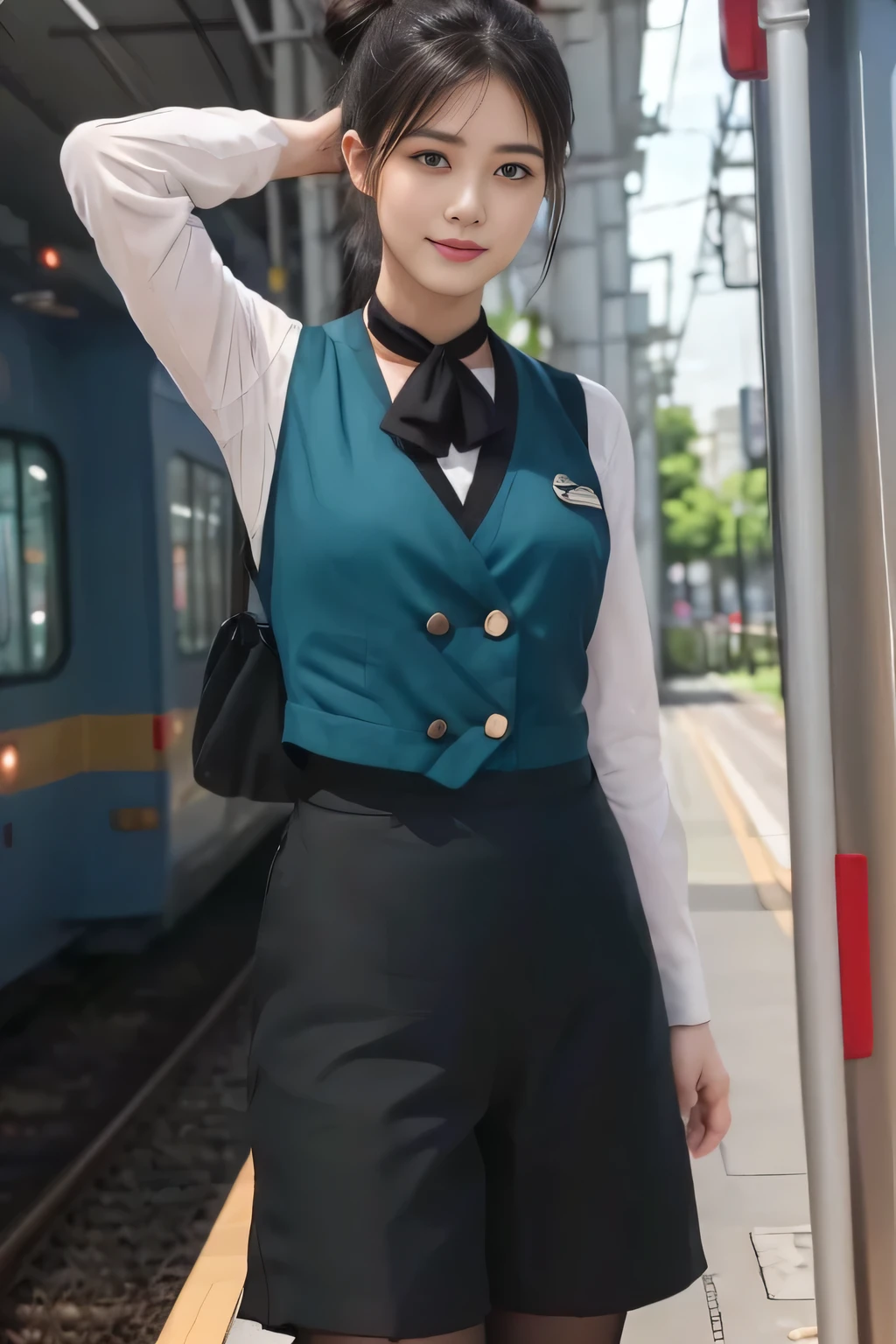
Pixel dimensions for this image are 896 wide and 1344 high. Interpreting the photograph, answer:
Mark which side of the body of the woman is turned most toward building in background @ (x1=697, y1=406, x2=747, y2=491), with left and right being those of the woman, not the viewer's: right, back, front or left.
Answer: back

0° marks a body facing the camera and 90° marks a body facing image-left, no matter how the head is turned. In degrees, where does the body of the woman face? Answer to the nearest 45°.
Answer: approximately 0°

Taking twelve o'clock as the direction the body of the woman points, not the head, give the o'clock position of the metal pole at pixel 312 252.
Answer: The metal pole is roughly at 6 o'clock from the woman.

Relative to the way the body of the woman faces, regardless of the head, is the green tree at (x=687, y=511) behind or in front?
behind

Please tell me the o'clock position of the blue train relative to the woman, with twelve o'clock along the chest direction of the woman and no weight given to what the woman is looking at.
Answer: The blue train is roughly at 5 o'clock from the woman.

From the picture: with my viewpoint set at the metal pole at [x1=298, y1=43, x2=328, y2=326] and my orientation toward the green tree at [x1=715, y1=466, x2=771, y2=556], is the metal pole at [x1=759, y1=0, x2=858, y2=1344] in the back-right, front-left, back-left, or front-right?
back-right
